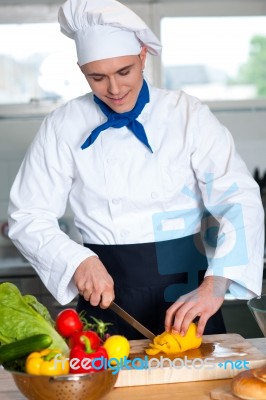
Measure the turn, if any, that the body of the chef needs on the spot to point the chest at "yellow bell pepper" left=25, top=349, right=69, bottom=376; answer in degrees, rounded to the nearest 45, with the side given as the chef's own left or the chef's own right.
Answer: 0° — they already face it

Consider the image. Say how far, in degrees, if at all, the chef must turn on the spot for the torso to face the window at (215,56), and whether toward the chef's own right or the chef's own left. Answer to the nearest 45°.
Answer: approximately 180°

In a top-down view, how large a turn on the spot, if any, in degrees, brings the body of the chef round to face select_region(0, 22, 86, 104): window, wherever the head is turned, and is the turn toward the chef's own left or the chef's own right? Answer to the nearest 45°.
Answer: approximately 180°

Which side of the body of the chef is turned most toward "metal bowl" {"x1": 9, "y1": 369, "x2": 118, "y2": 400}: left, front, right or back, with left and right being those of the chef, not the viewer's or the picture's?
front

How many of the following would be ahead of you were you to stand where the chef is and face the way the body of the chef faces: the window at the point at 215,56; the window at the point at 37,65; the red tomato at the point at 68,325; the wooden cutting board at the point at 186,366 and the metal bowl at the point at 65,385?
3

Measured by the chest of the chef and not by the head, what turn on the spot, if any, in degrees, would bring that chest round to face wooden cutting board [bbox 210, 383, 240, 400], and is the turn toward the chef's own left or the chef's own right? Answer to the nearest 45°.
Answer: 0° — they already face it

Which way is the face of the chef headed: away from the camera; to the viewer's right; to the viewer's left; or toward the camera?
toward the camera

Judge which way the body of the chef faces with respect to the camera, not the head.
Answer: toward the camera

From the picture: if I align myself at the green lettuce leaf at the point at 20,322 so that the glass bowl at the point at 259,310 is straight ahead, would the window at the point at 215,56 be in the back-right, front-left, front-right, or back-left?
front-left

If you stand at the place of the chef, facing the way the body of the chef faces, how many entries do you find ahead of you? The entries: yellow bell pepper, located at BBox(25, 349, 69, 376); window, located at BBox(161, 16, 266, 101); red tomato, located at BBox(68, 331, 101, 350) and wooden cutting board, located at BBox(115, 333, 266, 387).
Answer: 3

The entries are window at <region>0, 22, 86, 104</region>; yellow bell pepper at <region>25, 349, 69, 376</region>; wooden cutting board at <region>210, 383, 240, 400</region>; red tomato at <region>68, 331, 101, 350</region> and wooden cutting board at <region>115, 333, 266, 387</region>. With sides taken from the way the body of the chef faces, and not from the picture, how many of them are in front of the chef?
4

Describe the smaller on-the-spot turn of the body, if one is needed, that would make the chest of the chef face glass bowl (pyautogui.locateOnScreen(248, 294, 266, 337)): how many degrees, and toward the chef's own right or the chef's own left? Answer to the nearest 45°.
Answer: approximately 45° to the chef's own left
